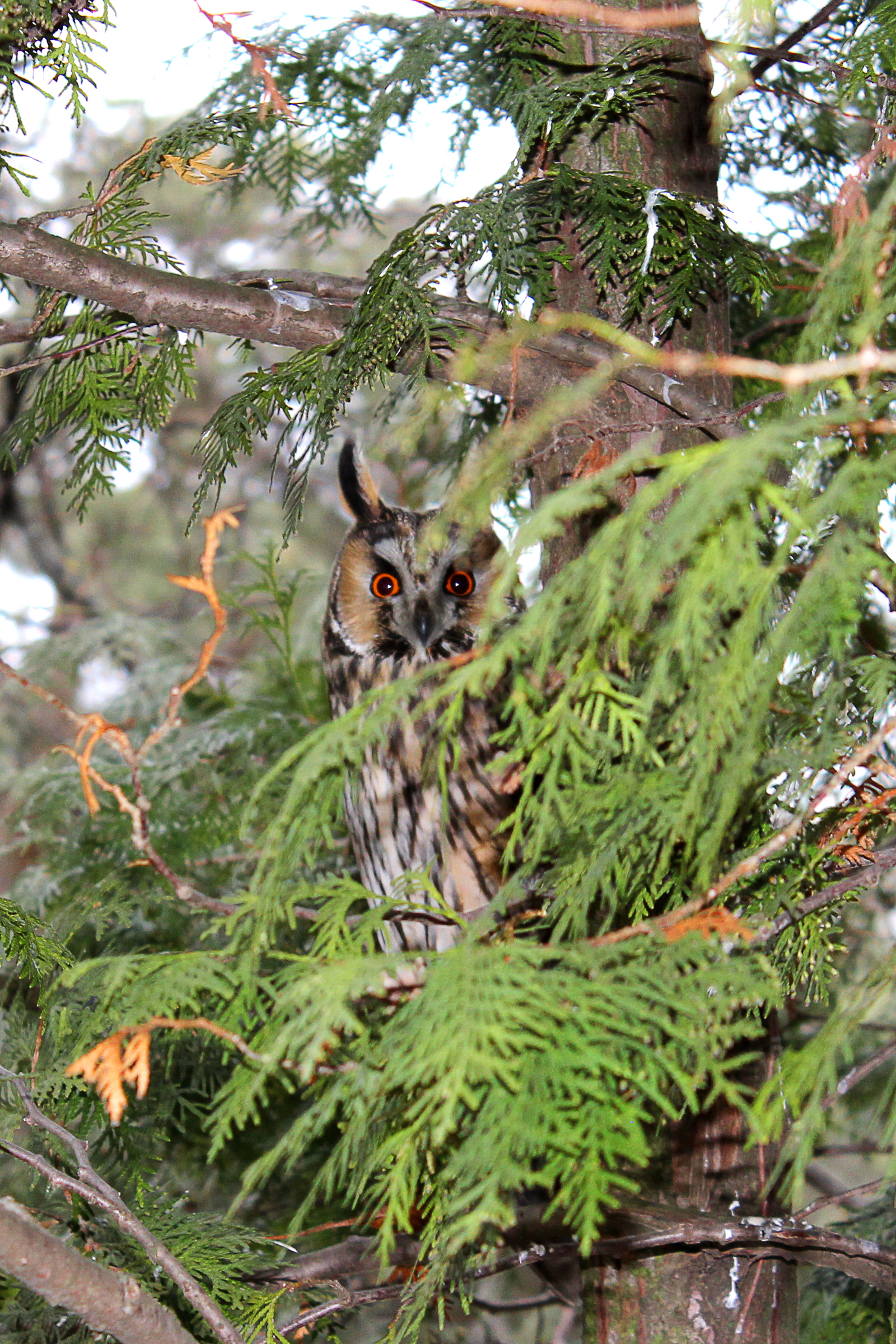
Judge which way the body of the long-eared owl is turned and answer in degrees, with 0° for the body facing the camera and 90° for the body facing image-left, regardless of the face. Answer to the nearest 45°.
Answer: approximately 0°
